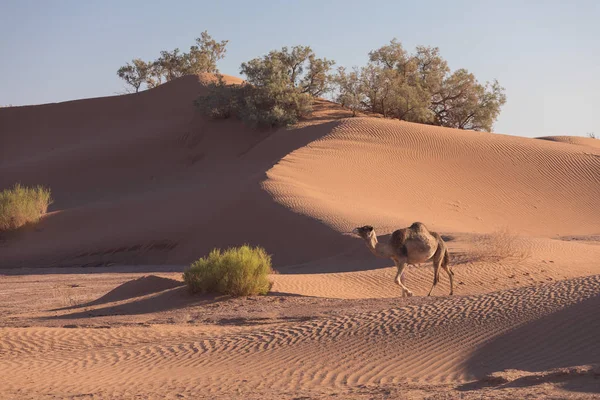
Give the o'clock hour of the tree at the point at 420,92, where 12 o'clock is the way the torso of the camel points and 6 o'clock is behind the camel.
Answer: The tree is roughly at 3 o'clock from the camel.

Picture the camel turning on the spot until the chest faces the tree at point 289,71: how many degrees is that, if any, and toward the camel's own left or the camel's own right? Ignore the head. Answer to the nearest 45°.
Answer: approximately 90° to the camel's own right

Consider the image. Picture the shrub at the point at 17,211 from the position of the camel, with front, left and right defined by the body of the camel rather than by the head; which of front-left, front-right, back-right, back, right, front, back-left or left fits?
front-right

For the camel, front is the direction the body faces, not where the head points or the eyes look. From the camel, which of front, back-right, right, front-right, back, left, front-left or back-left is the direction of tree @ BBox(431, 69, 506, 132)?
right

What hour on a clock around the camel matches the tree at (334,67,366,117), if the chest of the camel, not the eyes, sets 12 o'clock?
The tree is roughly at 3 o'clock from the camel.

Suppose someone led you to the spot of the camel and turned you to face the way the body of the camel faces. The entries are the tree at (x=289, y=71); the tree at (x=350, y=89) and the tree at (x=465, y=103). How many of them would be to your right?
3

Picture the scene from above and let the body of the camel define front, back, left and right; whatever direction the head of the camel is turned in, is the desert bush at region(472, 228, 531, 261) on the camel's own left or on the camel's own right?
on the camel's own right

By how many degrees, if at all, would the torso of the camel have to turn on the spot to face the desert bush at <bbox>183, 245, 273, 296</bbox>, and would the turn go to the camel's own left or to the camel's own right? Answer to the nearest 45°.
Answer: approximately 45° to the camel's own right

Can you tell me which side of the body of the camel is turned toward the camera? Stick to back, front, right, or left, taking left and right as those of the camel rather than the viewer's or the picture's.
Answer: left
